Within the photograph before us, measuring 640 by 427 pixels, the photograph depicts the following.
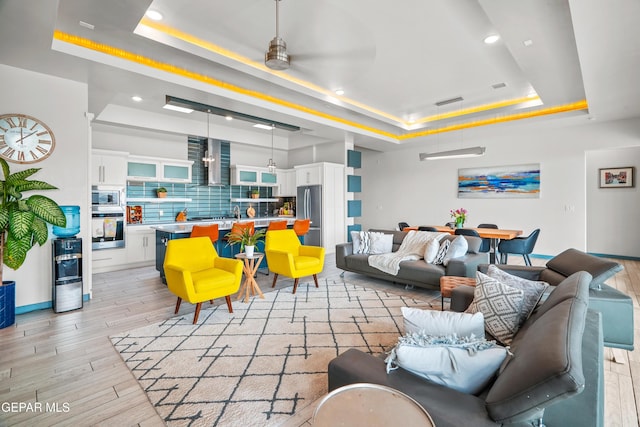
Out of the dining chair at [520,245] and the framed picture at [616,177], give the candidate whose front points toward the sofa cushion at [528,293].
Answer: the framed picture

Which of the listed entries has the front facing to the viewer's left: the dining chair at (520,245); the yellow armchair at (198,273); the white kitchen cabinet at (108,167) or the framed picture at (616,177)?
the dining chair

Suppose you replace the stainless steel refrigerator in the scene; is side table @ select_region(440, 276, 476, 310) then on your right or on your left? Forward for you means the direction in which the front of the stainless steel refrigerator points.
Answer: on your left

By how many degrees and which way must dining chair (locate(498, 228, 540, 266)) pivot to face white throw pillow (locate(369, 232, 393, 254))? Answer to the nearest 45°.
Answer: approximately 45° to its left

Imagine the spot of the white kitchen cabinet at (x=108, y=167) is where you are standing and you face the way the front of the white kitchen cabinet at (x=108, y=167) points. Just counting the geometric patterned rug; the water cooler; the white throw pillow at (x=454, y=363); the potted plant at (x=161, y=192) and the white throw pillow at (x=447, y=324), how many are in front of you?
4

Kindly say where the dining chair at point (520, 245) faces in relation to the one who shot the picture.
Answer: facing to the left of the viewer

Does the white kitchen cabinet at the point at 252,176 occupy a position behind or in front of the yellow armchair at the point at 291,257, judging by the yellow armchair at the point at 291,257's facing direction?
behind

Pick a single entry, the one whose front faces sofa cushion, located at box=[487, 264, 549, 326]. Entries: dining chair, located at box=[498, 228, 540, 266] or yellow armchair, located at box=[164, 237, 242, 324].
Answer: the yellow armchair
